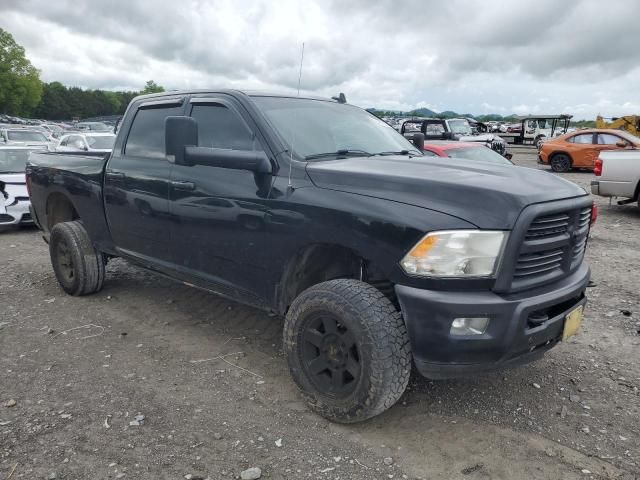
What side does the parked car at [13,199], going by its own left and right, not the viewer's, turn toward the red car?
left

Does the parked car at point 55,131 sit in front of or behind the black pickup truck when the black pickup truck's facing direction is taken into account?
behind

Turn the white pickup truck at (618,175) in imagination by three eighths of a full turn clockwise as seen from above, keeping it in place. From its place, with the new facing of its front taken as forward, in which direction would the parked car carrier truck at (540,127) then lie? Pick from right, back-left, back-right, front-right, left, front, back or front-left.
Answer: back-right

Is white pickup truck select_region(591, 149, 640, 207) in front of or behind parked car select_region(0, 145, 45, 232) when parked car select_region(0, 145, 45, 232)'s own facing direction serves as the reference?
in front

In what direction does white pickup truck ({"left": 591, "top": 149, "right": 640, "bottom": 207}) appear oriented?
to the viewer's right

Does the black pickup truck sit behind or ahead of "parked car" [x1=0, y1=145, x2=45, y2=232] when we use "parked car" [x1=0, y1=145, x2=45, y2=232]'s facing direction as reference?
ahead

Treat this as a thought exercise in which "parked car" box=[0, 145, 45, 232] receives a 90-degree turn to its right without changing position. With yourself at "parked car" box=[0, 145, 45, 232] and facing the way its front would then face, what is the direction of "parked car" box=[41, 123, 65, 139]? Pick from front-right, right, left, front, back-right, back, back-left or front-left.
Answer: back-right

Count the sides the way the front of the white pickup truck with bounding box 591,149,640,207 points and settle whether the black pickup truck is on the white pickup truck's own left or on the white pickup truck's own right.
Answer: on the white pickup truck's own right

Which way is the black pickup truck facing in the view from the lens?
facing the viewer and to the right of the viewer

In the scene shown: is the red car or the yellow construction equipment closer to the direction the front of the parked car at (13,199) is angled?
the red car
